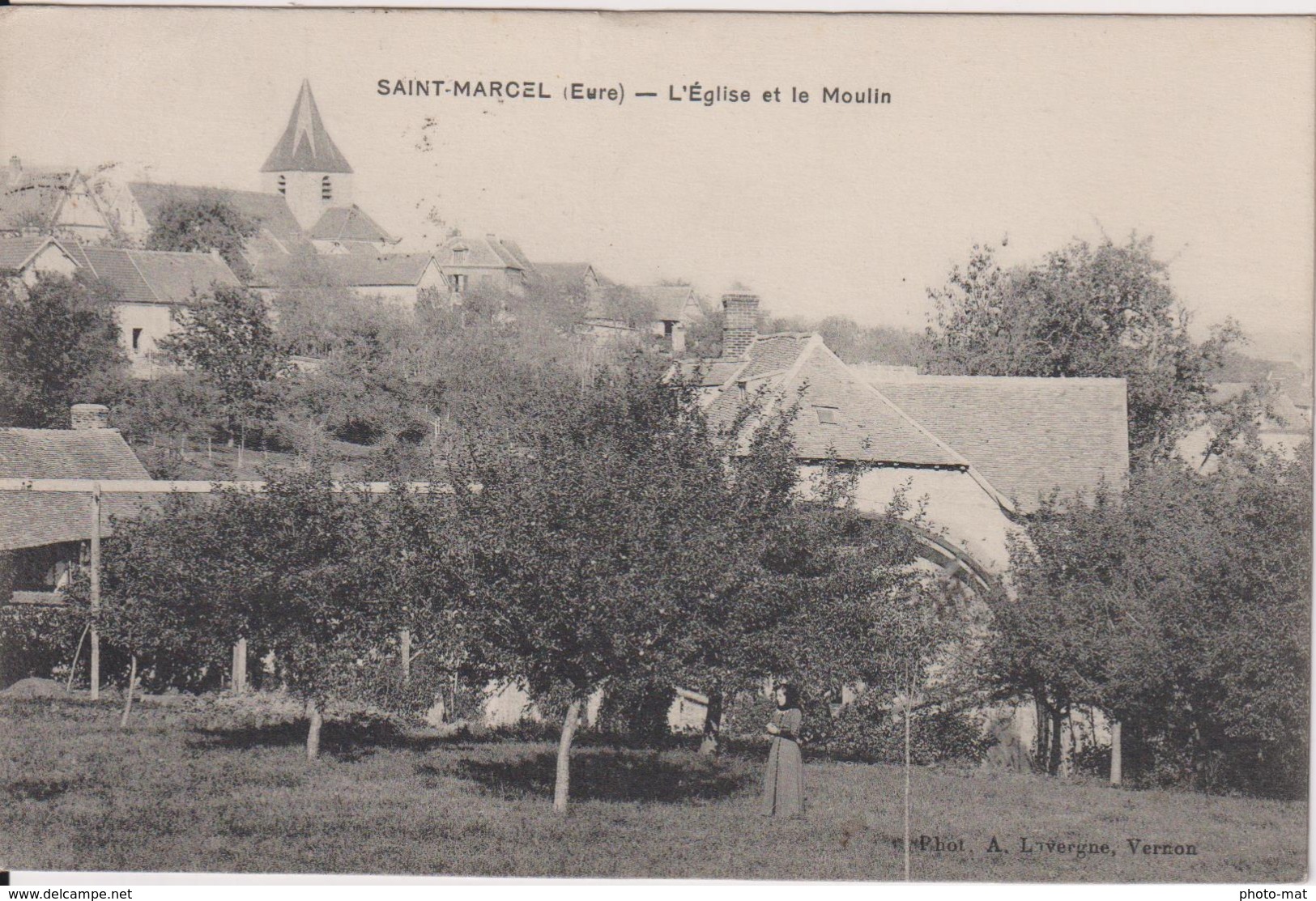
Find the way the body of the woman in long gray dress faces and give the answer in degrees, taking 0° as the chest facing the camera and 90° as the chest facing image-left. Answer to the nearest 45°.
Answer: approximately 45°

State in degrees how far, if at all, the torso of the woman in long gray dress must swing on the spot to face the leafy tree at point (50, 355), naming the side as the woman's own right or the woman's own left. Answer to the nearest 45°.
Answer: approximately 90° to the woman's own right

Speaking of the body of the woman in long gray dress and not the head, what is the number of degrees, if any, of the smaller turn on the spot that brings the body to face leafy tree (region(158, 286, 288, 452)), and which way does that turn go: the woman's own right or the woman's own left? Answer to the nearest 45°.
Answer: approximately 90° to the woman's own right
